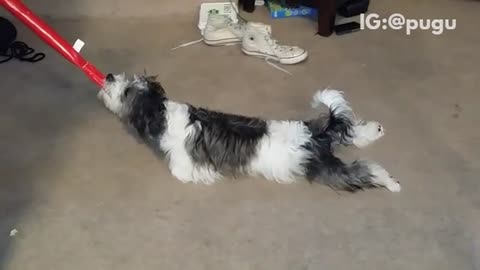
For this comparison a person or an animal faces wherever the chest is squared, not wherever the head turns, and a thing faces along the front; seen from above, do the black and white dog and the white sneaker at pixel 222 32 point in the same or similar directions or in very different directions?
very different directions

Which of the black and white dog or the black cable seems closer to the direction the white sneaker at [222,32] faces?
the black and white dog

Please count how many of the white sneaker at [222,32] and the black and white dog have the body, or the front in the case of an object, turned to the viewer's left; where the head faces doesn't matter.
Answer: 1

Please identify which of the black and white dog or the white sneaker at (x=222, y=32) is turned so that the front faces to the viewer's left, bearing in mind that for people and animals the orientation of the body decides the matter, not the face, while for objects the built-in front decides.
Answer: the black and white dog

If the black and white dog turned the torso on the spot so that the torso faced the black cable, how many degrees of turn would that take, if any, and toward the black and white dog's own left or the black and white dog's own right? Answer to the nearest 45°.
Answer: approximately 45° to the black and white dog's own right

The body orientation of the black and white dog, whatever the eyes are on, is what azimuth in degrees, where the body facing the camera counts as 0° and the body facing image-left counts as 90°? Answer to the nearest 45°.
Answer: approximately 90°

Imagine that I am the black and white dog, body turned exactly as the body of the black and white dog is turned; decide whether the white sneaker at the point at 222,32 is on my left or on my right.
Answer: on my right

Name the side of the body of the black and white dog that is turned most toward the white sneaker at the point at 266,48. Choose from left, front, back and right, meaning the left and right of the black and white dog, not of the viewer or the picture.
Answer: right

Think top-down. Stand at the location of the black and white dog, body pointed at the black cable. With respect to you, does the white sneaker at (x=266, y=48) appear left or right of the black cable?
right
